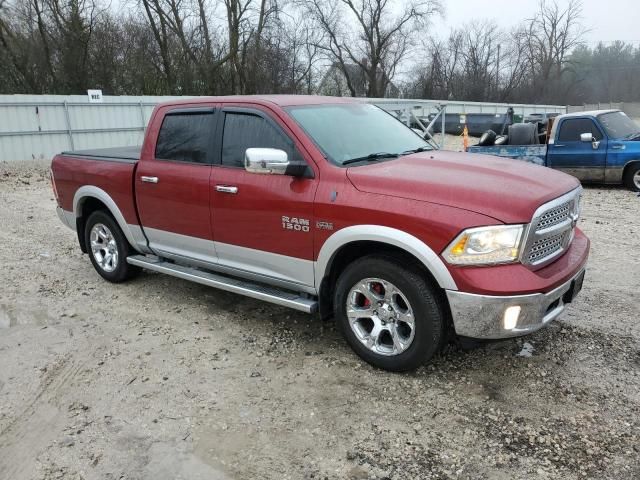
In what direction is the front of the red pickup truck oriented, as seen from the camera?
facing the viewer and to the right of the viewer

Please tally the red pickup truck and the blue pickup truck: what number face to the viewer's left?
0

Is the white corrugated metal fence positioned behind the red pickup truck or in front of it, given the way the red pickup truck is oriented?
behind

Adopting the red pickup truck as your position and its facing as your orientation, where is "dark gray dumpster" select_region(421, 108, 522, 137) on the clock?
The dark gray dumpster is roughly at 8 o'clock from the red pickup truck.

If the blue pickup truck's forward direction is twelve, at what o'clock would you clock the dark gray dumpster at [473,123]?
The dark gray dumpster is roughly at 7 o'clock from the blue pickup truck.

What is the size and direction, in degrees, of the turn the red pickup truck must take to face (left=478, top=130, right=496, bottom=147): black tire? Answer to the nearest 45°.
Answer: approximately 135° to its left

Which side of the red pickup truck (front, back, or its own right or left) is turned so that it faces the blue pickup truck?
left

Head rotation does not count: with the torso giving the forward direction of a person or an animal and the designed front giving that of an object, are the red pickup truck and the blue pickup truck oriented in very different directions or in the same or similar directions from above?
same or similar directions

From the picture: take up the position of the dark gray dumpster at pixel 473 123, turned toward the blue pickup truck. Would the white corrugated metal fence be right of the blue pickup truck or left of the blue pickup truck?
right

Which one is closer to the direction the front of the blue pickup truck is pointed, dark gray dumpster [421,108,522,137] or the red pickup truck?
the red pickup truck

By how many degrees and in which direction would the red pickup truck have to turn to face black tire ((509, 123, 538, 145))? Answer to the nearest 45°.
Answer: approximately 90° to its left

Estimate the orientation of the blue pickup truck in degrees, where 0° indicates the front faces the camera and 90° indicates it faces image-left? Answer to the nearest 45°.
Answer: approximately 315°
